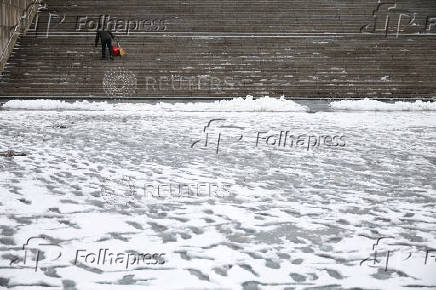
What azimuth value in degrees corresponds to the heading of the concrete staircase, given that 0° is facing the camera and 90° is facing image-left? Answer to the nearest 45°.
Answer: approximately 0°
